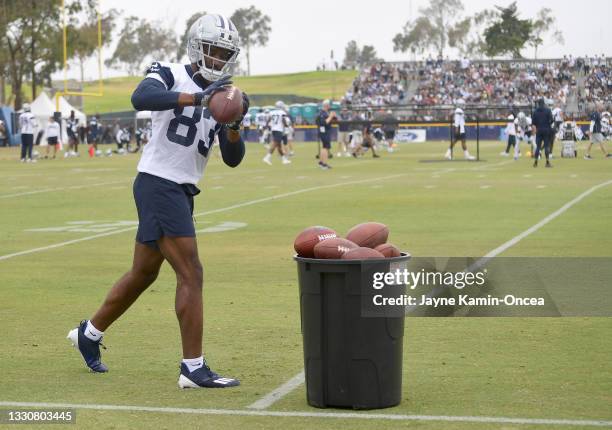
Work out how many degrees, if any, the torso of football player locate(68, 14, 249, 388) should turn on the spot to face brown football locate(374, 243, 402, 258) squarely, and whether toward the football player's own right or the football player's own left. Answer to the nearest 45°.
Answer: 0° — they already face it

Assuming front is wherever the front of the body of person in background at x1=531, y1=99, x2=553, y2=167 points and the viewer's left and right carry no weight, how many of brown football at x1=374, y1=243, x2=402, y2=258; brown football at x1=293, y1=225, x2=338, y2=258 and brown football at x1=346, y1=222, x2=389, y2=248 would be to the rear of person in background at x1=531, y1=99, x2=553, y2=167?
3

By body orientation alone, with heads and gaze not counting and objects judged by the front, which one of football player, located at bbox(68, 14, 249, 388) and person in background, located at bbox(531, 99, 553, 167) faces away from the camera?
the person in background

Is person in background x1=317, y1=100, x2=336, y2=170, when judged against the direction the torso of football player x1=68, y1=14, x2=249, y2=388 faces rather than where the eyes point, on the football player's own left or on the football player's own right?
on the football player's own left

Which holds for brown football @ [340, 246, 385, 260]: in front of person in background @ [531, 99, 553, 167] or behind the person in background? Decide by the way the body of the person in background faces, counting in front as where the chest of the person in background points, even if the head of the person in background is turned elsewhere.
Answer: behind

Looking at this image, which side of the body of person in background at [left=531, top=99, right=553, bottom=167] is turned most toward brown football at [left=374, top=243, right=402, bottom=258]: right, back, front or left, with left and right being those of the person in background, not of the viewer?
back

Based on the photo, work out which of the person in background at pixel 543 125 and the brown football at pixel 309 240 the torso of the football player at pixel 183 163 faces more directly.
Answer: the brown football

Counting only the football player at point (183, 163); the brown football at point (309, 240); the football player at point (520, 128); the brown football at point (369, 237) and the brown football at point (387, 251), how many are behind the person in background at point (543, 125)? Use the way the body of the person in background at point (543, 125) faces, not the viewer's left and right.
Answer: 4

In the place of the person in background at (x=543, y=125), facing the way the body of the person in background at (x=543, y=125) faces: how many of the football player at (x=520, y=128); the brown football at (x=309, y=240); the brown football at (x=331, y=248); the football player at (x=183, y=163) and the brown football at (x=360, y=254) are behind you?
4

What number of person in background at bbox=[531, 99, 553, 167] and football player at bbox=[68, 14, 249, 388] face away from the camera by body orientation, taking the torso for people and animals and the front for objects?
1

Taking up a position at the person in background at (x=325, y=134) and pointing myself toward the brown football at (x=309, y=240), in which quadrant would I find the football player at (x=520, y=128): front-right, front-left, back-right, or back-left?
back-left

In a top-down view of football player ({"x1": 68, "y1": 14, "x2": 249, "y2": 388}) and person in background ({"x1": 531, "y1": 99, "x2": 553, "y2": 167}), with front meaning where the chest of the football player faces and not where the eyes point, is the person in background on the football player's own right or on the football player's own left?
on the football player's own left

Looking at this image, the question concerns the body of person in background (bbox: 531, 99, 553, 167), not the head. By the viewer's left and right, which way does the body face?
facing away from the viewer

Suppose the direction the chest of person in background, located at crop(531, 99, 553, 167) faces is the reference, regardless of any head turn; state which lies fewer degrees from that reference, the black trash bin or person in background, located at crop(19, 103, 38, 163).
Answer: the person in background

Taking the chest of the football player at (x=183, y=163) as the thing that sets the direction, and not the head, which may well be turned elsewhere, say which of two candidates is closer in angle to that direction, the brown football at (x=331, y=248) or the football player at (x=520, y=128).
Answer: the brown football
